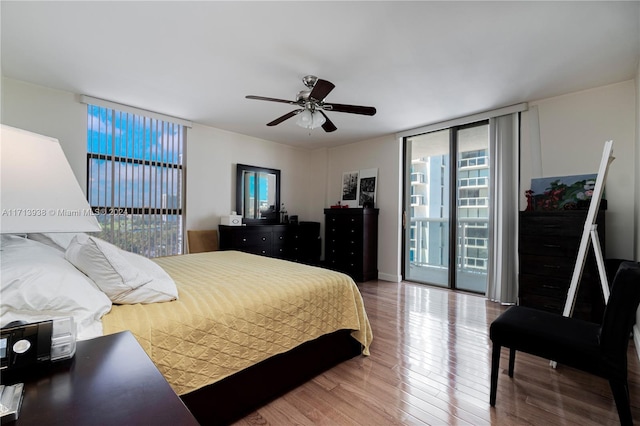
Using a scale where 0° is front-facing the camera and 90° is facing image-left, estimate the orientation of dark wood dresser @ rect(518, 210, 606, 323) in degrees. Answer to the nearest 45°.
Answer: approximately 45°

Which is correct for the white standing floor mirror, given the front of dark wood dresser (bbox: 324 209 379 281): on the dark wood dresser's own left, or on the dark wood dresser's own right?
on the dark wood dresser's own left

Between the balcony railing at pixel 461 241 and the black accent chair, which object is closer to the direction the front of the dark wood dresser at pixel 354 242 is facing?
the black accent chair

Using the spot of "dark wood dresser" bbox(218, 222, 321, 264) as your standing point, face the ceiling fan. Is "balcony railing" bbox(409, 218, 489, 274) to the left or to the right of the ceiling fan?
left

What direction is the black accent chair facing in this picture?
to the viewer's left

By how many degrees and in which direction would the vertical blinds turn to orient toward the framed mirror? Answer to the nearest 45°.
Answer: approximately 45° to its left

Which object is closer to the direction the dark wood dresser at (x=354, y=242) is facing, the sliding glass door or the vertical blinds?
the vertical blinds

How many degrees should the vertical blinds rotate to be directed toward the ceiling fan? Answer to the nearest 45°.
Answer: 0° — it already faces it

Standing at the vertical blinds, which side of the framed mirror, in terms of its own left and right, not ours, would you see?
right

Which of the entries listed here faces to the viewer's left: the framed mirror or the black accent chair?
the black accent chair
